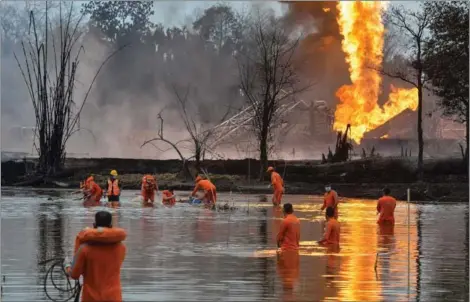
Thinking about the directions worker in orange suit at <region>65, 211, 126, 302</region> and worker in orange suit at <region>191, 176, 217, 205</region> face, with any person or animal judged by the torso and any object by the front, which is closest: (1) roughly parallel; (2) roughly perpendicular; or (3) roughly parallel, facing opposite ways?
roughly perpendicular

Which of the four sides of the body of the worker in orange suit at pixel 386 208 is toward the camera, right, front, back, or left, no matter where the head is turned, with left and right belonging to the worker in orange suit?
back

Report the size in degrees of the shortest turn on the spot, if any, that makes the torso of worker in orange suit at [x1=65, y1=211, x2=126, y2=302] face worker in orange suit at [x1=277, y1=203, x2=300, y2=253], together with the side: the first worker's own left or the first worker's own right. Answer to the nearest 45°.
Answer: approximately 45° to the first worker's own right

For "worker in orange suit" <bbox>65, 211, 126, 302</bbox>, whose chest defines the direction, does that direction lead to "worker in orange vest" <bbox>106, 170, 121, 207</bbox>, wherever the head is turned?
yes

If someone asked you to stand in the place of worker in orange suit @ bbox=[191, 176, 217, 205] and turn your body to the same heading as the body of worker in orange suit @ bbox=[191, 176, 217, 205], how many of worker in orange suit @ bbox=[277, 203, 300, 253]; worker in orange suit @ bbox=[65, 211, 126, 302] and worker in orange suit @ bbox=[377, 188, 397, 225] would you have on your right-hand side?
0

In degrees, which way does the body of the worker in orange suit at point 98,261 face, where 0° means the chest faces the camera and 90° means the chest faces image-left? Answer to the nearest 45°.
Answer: approximately 180°

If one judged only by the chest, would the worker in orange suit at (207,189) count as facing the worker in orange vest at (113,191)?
yes

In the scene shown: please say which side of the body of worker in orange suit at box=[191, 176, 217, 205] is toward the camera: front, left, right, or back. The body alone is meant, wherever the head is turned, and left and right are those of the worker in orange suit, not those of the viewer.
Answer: left

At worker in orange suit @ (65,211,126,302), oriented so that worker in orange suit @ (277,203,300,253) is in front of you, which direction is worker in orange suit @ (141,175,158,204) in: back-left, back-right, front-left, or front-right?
front-left

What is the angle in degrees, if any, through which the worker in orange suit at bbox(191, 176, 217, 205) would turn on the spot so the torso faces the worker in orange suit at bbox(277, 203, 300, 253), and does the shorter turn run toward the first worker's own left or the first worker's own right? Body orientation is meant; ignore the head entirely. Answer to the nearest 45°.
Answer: approximately 90° to the first worker's own left

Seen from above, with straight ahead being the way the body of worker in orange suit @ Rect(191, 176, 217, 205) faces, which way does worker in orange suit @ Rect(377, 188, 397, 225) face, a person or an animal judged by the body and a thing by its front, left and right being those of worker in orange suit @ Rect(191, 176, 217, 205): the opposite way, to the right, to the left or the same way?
to the right

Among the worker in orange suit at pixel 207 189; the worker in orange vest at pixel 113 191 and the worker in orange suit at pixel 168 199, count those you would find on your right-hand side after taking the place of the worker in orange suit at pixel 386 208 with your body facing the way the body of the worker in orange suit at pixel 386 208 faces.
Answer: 0

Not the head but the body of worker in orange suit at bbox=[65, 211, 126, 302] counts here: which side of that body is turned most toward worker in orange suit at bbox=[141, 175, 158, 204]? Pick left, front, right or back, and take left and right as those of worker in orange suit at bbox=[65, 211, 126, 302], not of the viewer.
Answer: front

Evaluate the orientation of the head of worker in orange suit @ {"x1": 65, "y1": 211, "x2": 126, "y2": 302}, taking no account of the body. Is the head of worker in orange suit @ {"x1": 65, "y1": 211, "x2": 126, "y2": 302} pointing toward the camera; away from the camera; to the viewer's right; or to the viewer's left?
away from the camera

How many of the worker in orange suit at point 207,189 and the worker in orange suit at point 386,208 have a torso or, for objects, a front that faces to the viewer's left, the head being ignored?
1

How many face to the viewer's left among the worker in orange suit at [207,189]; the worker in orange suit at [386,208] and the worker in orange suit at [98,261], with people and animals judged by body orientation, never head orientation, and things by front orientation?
1

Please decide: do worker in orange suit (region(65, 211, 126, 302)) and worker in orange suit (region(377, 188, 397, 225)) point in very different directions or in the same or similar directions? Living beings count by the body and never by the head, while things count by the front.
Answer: same or similar directions

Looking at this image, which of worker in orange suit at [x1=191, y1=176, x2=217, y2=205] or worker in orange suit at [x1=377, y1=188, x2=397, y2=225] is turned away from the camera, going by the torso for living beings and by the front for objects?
worker in orange suit at [x1=377, y1=188, x2=397, y2=225]

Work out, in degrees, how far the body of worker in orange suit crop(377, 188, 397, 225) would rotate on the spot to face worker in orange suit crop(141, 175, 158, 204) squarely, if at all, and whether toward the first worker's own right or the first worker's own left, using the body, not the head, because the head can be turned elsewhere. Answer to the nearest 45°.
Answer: approximately 45° to the first worker's own left

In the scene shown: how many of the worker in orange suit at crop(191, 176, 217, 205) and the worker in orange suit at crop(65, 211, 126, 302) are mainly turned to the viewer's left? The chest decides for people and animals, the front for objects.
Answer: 1
